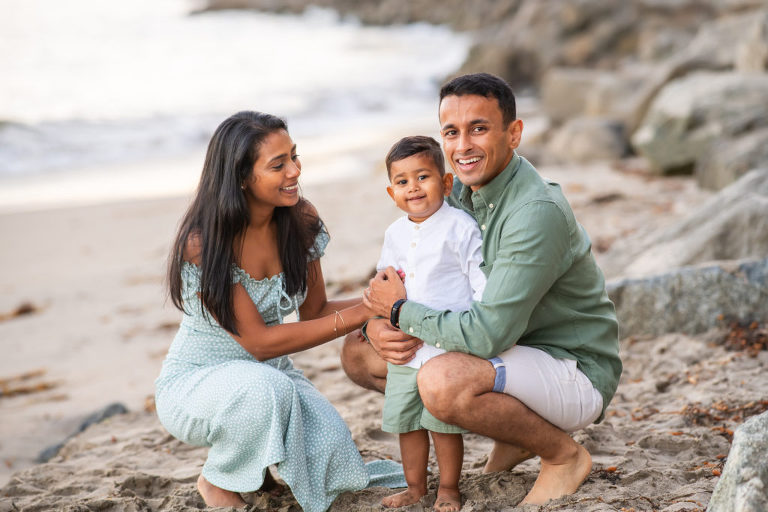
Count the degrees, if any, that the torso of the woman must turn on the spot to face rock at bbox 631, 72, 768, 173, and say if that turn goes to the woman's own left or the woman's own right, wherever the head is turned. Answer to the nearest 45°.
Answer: approximately 90° to the woman's own left

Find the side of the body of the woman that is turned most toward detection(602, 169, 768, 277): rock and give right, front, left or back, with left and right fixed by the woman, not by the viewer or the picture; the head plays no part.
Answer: left

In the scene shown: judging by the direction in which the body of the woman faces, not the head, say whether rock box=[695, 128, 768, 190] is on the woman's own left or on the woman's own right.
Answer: on the woman's own left

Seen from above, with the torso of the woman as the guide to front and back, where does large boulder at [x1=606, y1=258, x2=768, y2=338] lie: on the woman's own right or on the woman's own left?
on the woman's own left

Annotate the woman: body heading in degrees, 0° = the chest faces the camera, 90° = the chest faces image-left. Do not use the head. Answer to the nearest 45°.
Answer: approximately 315°

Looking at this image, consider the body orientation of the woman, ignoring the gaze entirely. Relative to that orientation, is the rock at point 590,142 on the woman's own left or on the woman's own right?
on the woman's own left
